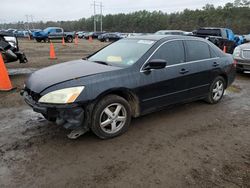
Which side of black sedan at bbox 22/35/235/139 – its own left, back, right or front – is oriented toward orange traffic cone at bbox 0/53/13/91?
right

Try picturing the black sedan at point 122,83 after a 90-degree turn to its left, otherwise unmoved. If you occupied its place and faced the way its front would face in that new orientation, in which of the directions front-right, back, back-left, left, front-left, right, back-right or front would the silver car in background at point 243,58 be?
left

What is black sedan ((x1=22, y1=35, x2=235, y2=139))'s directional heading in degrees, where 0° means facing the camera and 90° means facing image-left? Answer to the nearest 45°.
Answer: approximately 45°
